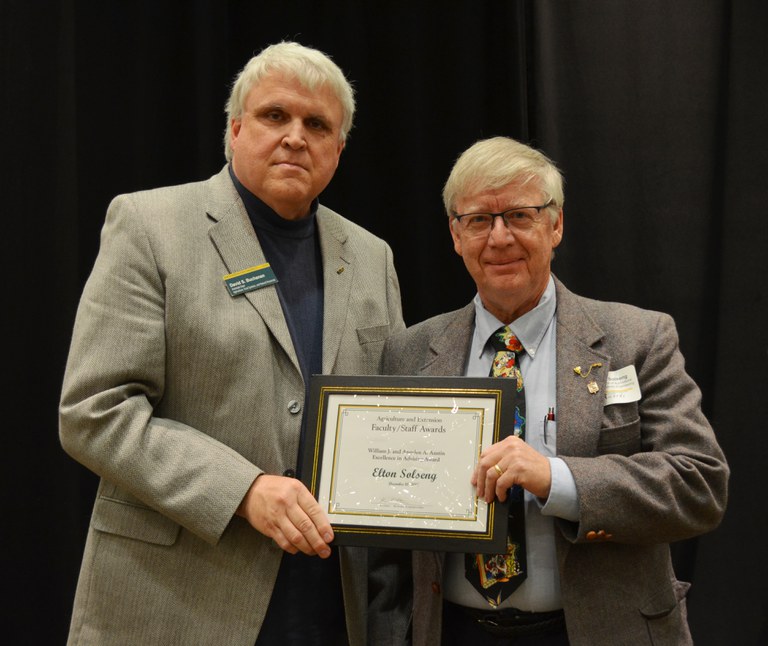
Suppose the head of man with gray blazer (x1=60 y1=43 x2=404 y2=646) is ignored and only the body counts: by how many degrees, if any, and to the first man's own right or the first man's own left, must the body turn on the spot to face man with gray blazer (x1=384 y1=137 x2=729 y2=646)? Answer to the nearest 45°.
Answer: approximately 45° to the first man's own left

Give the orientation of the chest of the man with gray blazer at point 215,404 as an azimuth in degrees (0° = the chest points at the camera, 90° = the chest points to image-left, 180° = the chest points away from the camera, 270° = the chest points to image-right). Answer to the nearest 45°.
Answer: approximately 315°
